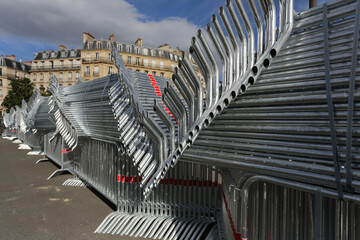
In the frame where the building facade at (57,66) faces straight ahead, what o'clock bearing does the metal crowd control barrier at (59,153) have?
The metal crowd control barrier is roughly at 12 o'clock from the building facade.

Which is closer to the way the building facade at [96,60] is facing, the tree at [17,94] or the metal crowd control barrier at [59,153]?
the metal crowd control barrier

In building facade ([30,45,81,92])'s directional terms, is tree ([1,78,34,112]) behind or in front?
in front

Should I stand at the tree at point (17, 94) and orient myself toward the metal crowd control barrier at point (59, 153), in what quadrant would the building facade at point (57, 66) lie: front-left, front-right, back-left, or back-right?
back-left

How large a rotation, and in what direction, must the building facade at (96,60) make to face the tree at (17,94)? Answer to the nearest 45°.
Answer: approximately 45° to its right

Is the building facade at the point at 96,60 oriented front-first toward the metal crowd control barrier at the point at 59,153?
yes
